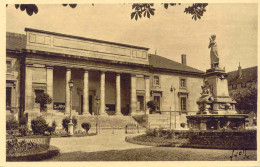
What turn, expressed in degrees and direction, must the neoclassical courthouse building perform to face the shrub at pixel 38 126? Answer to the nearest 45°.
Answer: approximately 45° to its right

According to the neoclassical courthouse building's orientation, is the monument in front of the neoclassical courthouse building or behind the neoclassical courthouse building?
in front

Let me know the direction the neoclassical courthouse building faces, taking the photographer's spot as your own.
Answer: facing the viewer and to the right of the viewer

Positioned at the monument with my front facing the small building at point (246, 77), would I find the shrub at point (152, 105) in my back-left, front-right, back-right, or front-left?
front-left
